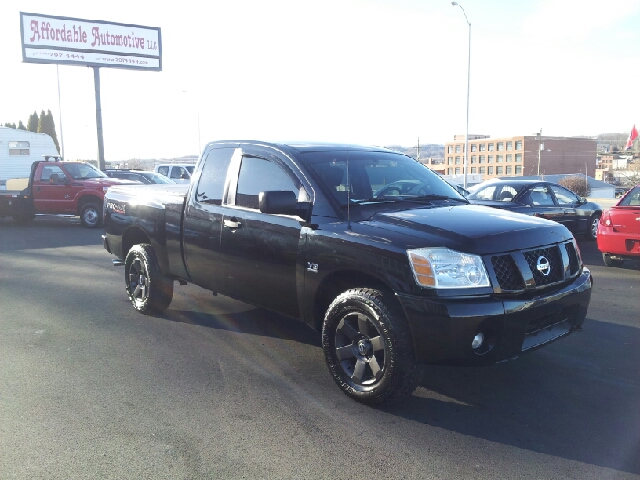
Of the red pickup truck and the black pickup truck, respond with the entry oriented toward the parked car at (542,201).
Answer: the red pickup truck

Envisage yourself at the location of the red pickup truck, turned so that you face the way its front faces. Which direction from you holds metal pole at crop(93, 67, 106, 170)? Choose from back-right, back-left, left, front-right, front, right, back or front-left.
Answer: back-left

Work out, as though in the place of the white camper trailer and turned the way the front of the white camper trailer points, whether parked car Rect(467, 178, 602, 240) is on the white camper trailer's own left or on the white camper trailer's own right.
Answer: on the white camper trailer's own right

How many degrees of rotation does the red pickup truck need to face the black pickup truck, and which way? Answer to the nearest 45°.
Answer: approximately 45° to its right

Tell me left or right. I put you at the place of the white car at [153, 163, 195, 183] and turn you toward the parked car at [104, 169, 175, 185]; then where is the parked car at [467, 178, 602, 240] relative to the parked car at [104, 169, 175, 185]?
left

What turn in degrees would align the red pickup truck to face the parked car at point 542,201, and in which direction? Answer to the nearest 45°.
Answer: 0° — it already faces it

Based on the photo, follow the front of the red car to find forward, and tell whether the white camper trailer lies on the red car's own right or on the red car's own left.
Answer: on the red car's own left

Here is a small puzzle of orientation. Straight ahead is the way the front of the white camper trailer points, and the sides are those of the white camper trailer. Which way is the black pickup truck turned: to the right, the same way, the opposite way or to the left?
to the right

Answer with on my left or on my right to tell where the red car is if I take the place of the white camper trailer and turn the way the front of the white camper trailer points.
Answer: on my right

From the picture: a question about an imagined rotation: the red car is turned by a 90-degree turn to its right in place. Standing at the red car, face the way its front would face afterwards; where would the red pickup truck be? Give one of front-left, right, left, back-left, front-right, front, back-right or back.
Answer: back-right

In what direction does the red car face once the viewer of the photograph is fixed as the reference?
facing away from the viewer and to the right of the viewer

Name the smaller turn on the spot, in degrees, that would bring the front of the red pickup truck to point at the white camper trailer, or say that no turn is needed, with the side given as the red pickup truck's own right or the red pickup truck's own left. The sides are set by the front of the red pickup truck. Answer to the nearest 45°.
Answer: approximately 135° to the red pickup truck's own left
